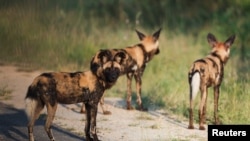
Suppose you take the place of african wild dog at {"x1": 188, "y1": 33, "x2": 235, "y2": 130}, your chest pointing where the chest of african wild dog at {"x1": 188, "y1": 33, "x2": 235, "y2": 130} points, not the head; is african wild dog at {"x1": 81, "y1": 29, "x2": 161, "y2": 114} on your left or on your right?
on your left

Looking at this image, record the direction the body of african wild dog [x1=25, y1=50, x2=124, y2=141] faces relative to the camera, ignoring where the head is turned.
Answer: to the viewer's right

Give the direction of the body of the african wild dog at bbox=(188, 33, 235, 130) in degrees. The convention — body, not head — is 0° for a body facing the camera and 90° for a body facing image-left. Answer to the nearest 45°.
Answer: approximately 225°

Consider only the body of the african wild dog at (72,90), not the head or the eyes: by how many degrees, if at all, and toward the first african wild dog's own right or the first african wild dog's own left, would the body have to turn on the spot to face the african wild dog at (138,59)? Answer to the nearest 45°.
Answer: approximately 45° to the first african wild dog's own left

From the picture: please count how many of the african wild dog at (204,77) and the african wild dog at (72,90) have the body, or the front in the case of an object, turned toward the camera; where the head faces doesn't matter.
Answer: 0

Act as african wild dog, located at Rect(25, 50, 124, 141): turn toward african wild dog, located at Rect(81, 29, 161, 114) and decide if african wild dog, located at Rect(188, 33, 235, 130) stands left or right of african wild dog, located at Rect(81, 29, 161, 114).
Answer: right
